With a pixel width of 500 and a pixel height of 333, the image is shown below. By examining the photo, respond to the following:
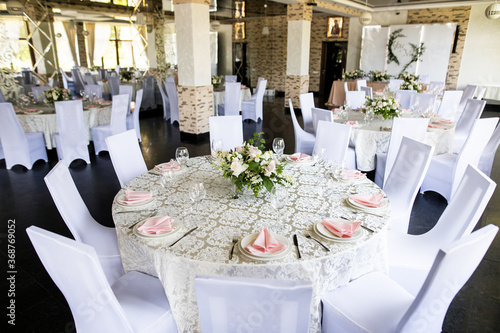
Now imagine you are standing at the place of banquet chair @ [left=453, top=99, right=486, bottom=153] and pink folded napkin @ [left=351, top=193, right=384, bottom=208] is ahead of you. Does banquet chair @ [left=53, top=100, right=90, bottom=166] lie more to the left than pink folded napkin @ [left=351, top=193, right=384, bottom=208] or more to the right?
right

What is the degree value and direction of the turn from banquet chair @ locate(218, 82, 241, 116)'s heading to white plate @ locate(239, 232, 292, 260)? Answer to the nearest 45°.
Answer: approximately 135° to its left

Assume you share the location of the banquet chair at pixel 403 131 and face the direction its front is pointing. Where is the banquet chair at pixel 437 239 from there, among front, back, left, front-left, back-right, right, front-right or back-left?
back-left

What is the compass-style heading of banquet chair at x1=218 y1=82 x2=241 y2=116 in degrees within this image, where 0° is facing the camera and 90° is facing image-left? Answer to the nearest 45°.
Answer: approximately 135°

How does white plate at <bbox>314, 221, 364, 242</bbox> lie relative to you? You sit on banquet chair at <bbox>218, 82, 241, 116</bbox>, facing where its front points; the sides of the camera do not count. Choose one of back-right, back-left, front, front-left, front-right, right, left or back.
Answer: back-left

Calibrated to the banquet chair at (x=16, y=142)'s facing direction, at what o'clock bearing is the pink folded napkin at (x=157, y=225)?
The pink folded napkin is roughly at 4 o'clock from the banquet chair.

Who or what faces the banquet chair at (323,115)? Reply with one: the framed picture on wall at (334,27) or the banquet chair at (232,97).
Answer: the framed picture on wall

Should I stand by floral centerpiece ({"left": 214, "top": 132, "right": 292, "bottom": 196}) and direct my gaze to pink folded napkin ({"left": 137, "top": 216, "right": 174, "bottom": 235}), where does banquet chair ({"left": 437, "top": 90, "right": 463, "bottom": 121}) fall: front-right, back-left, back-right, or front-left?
back-right

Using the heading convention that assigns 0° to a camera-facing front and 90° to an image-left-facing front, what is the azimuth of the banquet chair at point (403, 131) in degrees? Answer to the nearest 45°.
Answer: approximately 135°

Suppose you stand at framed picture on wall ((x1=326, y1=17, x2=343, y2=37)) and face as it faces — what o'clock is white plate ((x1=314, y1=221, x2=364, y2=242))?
The white plate is roughly at 12 o'clock from the framed picture on wall.
